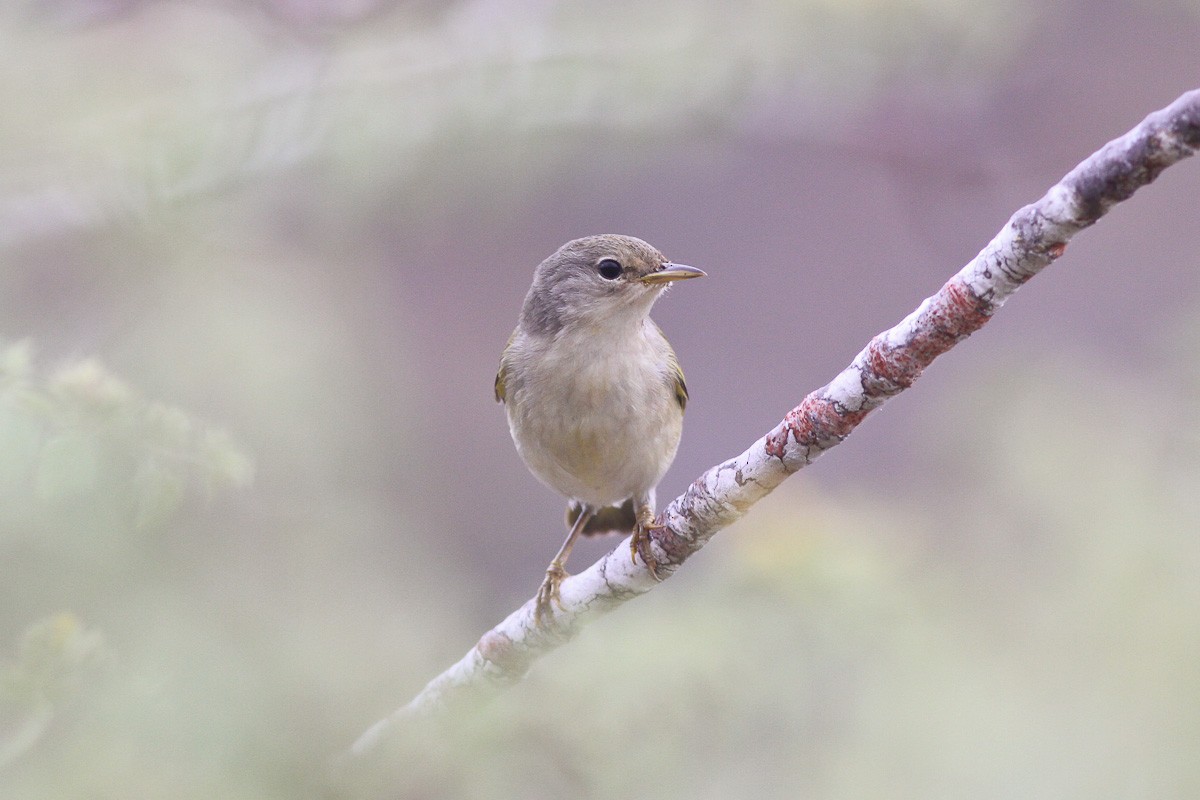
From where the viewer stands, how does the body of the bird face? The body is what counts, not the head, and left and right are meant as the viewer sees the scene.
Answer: facing the viewer
